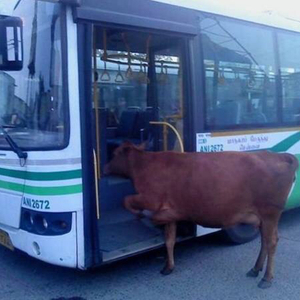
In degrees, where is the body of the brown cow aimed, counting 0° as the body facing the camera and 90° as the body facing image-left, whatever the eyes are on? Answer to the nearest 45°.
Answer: approximately 90°

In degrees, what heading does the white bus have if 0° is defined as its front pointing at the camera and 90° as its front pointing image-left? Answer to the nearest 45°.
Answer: approximately 45°
